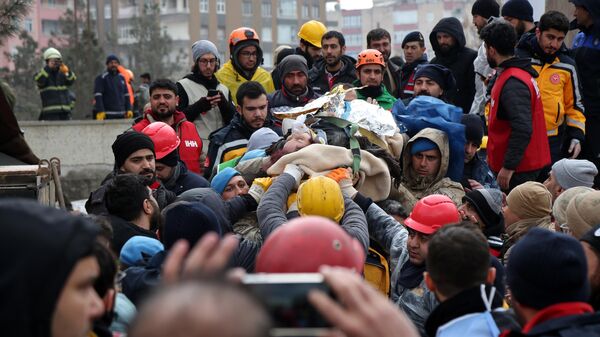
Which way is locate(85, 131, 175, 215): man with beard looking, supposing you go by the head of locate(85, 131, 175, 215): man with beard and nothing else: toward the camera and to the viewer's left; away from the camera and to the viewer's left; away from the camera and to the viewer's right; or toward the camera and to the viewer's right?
toward the camera and to the viewer's right

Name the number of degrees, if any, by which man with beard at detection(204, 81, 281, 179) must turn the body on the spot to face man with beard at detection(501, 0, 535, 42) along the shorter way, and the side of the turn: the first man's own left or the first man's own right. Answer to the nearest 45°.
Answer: approximately 90° to the first man's own left

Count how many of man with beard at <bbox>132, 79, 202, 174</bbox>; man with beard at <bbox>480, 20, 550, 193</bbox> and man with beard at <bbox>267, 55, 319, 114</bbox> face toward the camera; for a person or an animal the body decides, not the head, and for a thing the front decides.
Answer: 2

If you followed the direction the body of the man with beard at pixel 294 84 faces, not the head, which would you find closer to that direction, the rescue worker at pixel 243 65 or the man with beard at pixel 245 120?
the man with beard

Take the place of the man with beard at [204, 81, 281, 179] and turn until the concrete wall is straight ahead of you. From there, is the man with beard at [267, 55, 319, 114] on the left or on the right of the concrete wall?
right
